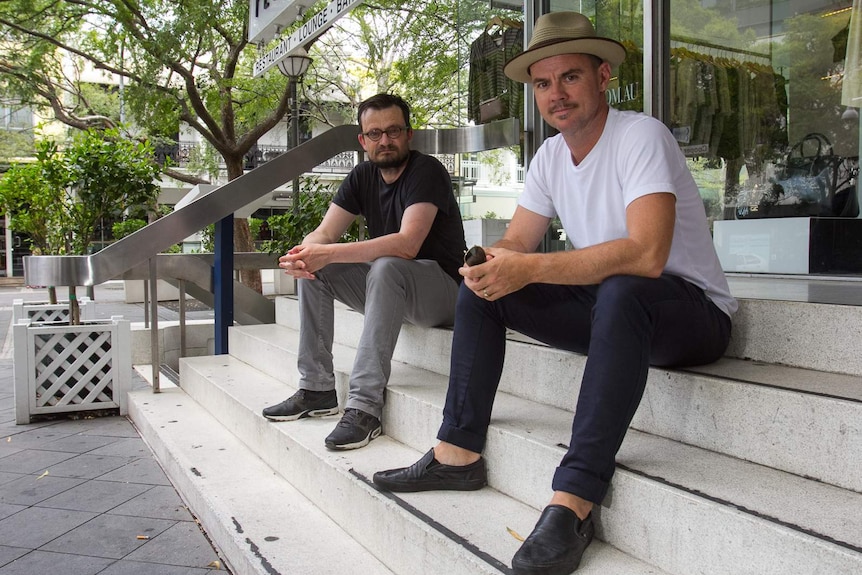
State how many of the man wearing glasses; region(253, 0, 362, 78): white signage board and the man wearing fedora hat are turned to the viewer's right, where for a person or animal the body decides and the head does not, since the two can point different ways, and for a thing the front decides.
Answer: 0

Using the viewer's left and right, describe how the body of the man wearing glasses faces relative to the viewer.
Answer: facing the viewer and to the left of the viewer

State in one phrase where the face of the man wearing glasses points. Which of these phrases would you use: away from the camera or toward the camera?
toward the camera

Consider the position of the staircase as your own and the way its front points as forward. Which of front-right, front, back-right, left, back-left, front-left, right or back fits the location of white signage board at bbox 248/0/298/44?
right

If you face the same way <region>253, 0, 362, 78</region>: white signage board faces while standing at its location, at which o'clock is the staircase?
The staircase is roughly at 10 o'clock from the white signage board.

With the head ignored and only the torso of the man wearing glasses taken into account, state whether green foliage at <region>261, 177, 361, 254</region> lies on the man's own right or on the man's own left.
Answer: on the man's own right

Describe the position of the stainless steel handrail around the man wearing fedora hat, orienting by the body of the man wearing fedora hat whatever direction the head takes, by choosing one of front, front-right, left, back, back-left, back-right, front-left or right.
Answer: right

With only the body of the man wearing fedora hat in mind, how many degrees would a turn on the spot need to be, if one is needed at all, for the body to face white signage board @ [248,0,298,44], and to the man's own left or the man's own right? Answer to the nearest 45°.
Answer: approximately 90° to the man's own right

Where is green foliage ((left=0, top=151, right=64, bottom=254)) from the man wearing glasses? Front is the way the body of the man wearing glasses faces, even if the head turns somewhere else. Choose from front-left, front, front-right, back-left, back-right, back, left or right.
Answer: right

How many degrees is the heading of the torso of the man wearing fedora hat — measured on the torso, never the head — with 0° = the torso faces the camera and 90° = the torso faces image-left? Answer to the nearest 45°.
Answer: approximately 45°

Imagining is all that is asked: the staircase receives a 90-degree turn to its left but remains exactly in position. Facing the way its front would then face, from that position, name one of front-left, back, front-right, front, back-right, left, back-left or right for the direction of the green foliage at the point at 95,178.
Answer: back

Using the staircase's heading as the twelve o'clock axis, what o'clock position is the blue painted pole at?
The blue painted pole is roughly at 3 o'clock from the staircase.
